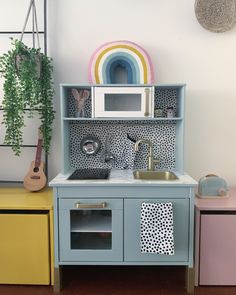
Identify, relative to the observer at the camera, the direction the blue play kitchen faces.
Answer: facing the viewer

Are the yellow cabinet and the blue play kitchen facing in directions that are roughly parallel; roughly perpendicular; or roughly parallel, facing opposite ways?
roughly parallel

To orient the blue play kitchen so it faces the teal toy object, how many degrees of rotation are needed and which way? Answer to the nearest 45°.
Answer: approximately 90° to its left

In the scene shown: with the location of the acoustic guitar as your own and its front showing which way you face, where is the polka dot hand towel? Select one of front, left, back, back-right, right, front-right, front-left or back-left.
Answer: front-left

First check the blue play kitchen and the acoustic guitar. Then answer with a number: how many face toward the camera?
2

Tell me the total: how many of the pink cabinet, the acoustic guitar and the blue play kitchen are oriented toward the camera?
3

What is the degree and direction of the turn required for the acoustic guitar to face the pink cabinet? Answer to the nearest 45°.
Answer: approximately 45° to its left

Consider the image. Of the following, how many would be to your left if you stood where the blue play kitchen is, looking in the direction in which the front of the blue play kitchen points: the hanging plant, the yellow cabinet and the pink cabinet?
1

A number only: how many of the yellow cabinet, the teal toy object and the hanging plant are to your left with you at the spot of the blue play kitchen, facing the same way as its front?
1

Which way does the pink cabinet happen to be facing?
toward the camera

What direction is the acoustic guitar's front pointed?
toward the camera

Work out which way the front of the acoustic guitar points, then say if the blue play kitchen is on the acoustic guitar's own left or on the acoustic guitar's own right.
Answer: on the acoustic guitar's own left
